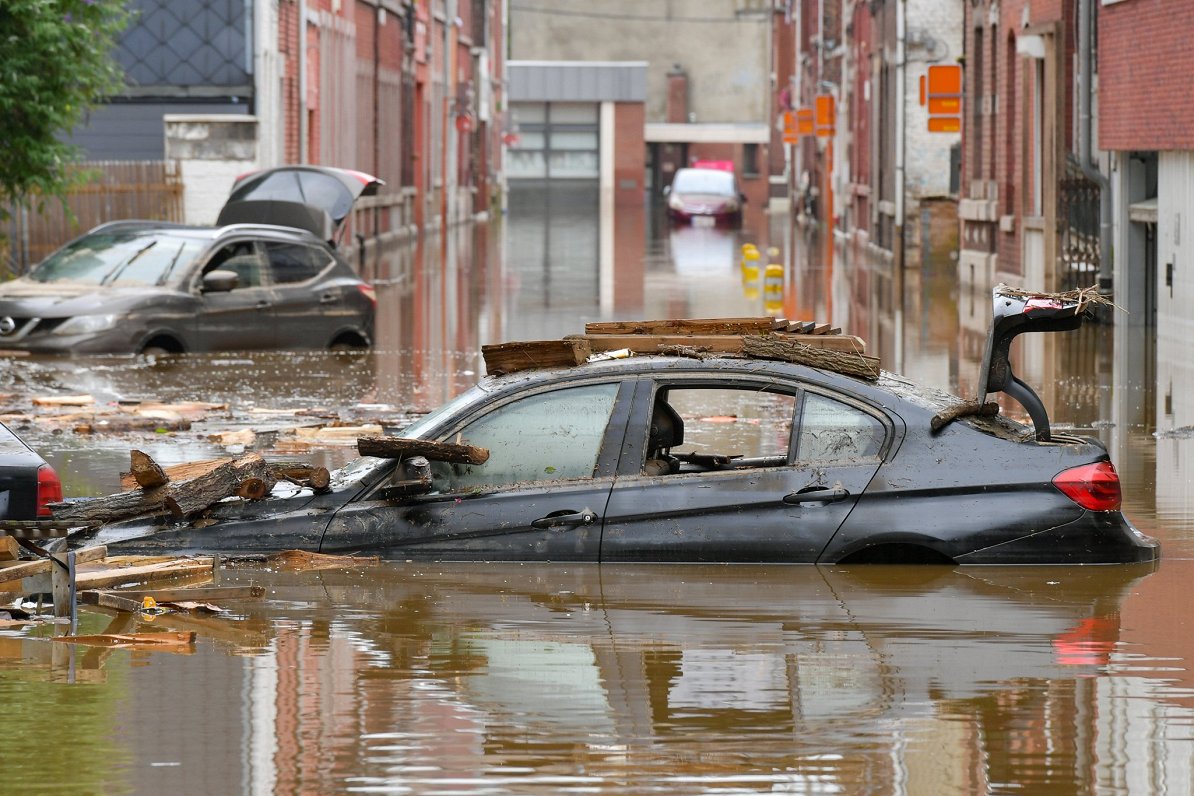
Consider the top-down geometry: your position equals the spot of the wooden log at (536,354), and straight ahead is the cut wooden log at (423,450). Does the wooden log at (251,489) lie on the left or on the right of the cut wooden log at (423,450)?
right

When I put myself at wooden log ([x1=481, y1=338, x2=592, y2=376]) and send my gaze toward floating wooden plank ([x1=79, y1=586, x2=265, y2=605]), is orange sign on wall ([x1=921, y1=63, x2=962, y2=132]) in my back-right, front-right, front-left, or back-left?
back-right

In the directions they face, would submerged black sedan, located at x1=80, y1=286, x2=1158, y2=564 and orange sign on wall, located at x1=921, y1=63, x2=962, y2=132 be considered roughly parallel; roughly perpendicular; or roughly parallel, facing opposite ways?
roughly perpendicular

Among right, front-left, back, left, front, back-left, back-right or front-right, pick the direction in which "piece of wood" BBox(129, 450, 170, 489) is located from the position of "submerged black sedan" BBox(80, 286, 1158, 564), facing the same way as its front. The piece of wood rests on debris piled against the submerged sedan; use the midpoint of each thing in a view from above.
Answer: front

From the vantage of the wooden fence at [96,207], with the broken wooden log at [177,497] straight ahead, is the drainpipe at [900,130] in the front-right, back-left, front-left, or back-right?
back-left

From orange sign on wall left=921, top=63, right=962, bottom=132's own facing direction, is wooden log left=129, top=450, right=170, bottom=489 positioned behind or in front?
in front

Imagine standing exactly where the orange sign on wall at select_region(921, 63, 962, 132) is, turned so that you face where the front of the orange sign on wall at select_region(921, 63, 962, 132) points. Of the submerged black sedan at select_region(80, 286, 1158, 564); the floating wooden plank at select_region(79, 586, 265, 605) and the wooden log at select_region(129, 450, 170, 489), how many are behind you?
0

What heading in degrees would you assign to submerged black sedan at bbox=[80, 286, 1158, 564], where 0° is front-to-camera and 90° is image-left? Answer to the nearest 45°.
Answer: approximately 90°

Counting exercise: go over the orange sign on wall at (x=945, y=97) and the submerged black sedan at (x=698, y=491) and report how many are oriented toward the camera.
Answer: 1

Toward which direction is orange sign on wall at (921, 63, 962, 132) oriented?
toward the camera

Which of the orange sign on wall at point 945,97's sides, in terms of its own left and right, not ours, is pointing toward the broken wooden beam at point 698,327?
front

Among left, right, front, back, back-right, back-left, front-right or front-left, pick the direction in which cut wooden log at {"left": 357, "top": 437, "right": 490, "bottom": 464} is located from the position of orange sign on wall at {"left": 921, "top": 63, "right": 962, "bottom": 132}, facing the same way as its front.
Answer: front

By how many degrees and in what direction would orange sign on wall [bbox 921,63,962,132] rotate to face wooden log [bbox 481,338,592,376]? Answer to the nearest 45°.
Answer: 0° — it already faces it

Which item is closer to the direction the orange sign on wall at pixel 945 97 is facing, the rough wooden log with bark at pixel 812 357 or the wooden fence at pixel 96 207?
the rough wooden log with bark

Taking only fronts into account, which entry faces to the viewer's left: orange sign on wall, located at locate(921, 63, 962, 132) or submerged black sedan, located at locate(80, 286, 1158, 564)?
the submerged black sedan

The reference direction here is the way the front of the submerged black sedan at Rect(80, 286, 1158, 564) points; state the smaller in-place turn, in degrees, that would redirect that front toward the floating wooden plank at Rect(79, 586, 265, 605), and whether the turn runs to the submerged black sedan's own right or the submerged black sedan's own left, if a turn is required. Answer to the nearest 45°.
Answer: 0° — it already faces it
